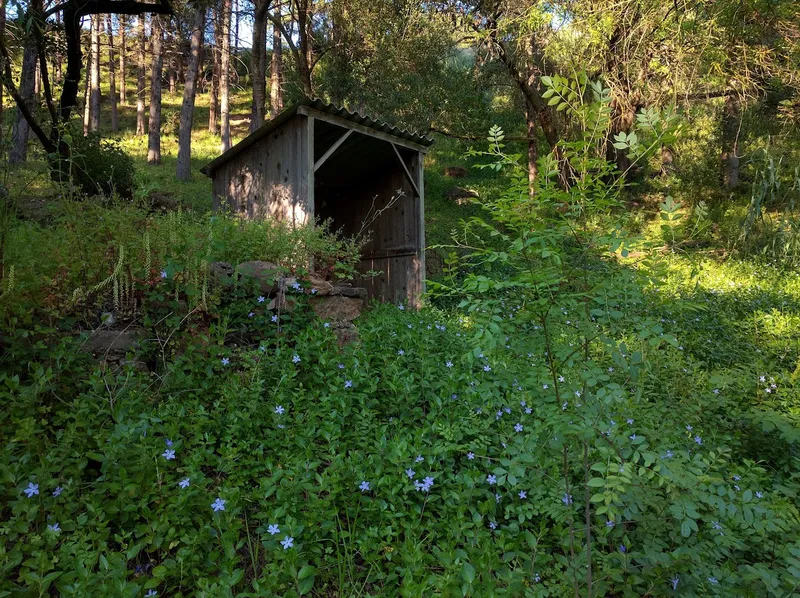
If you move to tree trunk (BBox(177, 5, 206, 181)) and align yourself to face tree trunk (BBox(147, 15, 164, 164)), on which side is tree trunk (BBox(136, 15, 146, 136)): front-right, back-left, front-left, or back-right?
front-right

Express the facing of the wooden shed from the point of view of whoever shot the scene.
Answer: facing the viewer and to the right of the viewer

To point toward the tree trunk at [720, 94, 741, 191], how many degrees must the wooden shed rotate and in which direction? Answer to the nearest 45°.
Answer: approximately 90° to its left

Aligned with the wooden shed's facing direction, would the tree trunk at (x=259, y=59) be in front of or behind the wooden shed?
behind

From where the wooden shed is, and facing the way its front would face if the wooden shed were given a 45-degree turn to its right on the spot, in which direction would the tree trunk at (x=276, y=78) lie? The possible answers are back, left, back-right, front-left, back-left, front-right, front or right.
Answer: back

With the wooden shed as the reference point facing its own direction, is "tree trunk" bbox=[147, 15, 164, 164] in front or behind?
behind
